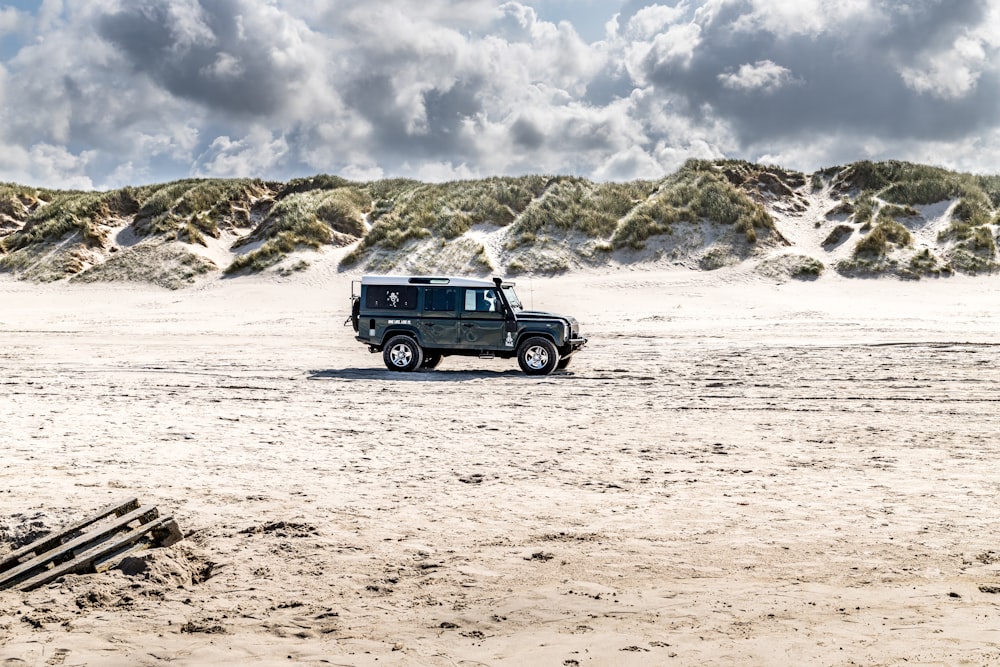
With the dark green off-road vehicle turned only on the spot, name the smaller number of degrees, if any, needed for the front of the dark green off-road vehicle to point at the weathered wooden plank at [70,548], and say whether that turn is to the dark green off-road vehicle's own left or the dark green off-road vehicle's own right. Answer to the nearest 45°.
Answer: approximately 90° to the dark green off-road vehicle's own right

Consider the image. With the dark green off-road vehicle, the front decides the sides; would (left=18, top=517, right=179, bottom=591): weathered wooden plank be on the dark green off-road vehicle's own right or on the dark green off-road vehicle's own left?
on the dark green off-road vehicle's own right

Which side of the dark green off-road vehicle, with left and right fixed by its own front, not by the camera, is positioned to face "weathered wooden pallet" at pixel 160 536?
right

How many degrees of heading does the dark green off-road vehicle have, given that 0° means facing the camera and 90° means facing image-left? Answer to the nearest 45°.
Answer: approximately 270°

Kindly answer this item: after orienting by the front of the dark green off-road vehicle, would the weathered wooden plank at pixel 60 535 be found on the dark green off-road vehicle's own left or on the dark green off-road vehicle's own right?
on the dark green off-road vehicle's own right
